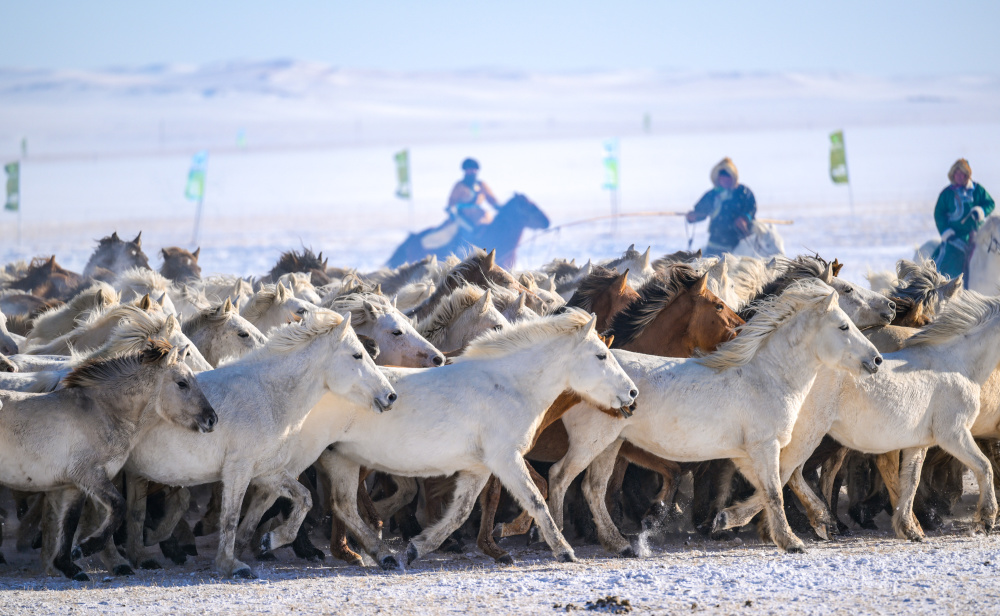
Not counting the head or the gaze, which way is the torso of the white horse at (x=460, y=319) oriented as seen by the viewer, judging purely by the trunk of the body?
to the viewer's right

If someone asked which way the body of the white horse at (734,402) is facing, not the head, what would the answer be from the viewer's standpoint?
to the viewer's right

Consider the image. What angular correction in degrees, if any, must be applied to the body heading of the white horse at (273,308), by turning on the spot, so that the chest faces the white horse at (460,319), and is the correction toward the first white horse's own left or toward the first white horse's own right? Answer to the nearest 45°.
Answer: approximately 45° to the first white horse's own right

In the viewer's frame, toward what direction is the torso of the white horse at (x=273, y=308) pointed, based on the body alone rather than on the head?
to the viewer's right

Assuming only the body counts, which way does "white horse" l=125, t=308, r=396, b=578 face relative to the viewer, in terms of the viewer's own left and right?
facing to the right of the viewer

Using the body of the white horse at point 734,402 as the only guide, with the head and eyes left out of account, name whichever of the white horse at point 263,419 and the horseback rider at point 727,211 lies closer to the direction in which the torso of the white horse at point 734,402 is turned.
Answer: the horseback rider

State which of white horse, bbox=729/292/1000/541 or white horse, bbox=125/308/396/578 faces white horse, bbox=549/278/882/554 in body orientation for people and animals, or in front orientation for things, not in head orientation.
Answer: white horse, bbox=125/308/396/578

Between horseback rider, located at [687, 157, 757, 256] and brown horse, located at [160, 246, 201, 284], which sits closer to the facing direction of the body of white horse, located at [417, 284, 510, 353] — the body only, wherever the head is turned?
the horseback rider

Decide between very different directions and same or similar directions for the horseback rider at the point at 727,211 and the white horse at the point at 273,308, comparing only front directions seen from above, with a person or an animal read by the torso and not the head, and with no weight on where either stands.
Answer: same or similar directions

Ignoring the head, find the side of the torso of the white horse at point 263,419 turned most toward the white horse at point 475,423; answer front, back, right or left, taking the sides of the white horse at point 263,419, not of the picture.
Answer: front

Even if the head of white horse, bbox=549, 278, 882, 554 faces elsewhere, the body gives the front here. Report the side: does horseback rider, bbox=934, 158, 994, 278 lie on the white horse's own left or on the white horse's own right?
on the white horse's own left

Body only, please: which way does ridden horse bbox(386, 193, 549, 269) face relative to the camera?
to the viewer's right
